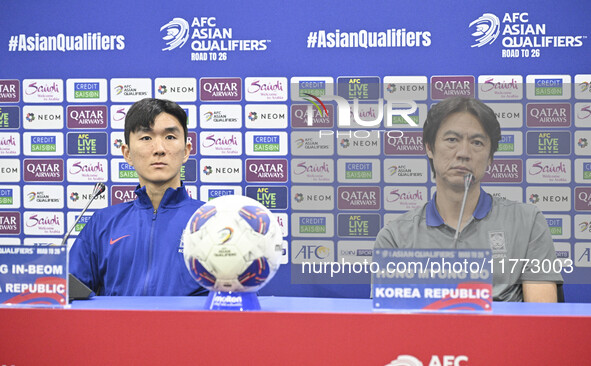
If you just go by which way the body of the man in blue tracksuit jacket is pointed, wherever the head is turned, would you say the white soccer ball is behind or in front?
in front

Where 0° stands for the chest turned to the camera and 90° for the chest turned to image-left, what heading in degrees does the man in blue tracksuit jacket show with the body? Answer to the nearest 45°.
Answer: approximately 0°

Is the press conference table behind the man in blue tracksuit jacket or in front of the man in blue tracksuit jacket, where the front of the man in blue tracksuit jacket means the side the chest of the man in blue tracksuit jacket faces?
in front

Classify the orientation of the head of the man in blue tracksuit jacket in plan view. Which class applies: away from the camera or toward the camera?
toward the camera

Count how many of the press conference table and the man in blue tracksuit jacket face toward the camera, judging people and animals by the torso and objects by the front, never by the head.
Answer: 2

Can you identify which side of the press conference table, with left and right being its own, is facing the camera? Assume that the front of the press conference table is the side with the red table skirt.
front

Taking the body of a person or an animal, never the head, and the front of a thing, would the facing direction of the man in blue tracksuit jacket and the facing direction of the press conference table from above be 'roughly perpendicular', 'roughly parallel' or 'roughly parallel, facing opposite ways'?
roughly parallel
